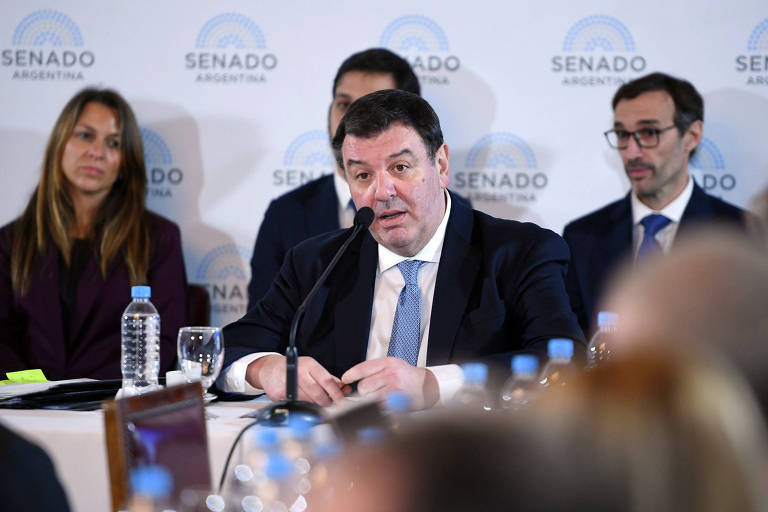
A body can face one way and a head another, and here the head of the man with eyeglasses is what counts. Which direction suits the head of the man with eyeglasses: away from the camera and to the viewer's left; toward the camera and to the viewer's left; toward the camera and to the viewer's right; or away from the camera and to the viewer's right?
toward the camera and to the viewer's left

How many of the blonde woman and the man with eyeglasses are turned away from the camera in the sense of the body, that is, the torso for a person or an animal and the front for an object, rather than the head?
0

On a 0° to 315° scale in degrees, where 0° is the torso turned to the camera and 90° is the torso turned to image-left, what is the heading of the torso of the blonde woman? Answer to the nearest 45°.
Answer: approximately 0°

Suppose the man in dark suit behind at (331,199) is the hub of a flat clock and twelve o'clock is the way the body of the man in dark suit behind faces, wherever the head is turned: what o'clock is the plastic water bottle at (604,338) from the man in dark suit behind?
The plastic water bottle is roughly at 10 o'clock from the man in dark suit behind.

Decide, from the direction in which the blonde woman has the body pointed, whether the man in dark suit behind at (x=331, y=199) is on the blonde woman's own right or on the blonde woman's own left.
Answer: on the blonde woman's own left

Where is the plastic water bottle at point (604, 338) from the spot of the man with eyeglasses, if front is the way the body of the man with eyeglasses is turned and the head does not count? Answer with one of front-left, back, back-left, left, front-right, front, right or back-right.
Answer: front-left

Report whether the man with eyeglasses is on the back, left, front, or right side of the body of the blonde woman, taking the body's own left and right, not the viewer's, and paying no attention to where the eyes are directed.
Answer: left

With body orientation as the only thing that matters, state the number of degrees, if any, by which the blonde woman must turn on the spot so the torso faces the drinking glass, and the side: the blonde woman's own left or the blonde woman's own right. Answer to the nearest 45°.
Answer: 0° — they already face it

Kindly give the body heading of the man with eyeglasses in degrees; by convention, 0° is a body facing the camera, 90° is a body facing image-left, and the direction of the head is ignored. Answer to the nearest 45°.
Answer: approximately 45°

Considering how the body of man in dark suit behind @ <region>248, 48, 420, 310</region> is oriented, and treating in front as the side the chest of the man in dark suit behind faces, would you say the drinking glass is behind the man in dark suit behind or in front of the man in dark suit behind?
in front
